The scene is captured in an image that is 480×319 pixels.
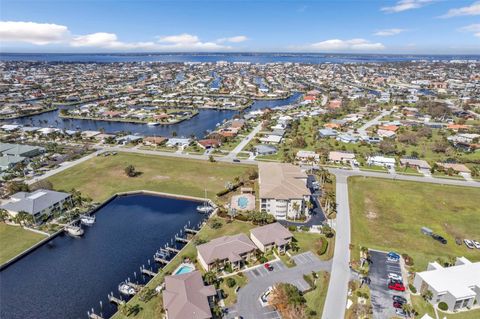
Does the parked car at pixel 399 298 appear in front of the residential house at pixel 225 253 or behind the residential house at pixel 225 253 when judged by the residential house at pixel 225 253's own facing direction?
in front

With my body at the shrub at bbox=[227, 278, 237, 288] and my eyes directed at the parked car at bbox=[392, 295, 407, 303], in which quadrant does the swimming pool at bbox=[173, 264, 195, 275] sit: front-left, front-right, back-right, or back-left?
back-left

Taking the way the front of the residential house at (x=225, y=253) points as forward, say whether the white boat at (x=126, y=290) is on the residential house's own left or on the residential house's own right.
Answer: on the residential house's own right

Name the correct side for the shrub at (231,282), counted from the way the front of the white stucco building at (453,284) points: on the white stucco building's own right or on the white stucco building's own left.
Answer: on the white stucco building's own right

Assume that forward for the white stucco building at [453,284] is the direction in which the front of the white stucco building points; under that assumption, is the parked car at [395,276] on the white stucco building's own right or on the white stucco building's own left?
on the white stucco building's own right

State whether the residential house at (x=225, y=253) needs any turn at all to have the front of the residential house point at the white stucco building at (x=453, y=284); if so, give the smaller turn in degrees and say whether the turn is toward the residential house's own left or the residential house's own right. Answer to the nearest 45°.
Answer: approximately 45° to the residential house's own left

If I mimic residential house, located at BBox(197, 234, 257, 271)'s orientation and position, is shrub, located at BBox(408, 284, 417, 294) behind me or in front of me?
in front

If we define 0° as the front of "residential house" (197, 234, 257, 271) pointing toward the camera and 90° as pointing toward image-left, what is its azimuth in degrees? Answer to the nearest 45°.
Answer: approximately 315°

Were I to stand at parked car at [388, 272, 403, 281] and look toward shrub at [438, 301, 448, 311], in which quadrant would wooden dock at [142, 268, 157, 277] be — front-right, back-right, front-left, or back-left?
back-right

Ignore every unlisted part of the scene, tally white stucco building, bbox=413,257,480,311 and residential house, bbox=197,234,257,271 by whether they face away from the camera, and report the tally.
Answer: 0
